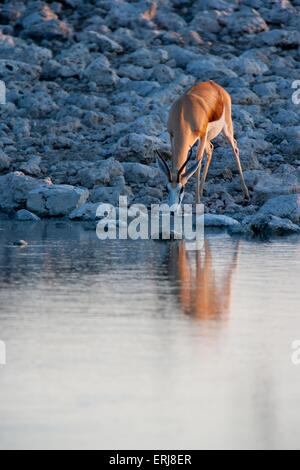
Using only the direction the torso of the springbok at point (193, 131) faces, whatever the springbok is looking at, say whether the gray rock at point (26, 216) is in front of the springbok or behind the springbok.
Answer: in front

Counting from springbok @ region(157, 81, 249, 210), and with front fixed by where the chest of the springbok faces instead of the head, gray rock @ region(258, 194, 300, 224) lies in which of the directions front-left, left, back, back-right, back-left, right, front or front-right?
left

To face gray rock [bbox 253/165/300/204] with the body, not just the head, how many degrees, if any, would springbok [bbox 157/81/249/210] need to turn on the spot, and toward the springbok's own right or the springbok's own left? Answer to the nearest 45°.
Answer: approximately 135° to the springbok's own left

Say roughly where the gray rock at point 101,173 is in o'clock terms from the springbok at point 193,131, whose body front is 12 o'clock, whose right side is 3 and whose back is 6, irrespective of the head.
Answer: The gray rock is roughly at 2 o'clock from the springbok.

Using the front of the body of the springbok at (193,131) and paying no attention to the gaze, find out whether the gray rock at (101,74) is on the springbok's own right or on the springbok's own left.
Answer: on the springbok's own right

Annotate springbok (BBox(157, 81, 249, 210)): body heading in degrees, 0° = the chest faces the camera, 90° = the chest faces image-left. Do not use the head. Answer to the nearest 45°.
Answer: approximately 45°

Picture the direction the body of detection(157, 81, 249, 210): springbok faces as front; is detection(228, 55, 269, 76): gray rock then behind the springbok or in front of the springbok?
behind

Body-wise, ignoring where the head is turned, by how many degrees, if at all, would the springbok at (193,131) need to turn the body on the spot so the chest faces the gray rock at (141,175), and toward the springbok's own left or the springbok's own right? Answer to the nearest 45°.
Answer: approximately 90° to the springbok's own right

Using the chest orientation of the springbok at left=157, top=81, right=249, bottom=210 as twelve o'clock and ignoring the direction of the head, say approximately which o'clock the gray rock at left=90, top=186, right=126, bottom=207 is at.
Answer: The gray rock is roughly at 1 o'clock from the springbok.

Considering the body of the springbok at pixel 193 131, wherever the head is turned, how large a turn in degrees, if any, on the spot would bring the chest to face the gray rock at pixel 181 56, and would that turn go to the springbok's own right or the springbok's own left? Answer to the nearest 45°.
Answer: approximately 135° to the springbok's own right

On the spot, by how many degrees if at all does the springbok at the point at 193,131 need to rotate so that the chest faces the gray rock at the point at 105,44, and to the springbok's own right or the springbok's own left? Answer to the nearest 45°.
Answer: approximately 135° to the springbok's own right

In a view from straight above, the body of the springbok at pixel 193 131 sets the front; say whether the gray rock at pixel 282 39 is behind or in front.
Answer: behind

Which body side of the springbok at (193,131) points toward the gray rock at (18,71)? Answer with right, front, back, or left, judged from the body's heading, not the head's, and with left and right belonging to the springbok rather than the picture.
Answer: right
